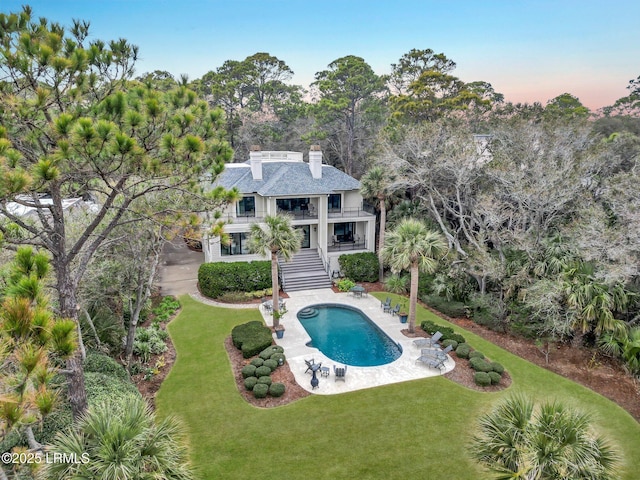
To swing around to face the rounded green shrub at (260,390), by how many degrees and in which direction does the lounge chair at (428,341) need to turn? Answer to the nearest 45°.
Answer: approximately 45° to its left

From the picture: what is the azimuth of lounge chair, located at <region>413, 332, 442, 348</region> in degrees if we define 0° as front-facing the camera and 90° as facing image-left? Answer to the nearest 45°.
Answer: approximately 90°

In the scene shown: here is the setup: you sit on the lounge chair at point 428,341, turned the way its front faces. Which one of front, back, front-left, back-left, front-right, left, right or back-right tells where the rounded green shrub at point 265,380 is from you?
front-left

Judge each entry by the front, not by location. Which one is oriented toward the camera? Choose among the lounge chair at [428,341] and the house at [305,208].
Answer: the house

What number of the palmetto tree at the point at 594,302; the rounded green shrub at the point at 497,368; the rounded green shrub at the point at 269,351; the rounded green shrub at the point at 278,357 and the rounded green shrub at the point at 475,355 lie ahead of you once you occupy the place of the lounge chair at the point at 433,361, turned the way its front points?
2

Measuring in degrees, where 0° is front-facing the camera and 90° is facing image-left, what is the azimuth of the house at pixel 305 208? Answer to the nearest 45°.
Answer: approximately 0°

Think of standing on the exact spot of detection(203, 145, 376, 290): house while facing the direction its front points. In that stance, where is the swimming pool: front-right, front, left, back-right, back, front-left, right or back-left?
front

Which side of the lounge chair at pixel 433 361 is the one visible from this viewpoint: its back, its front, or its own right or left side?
left

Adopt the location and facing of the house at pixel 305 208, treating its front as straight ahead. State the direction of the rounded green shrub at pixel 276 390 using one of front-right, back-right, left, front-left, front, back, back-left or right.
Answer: front

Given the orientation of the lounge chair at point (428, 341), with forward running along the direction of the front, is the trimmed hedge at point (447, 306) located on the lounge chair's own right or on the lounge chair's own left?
on the lounge chair's own right

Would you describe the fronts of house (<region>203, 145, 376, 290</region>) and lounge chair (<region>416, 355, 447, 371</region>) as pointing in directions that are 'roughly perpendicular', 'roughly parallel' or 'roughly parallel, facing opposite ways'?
roughly perpendicular

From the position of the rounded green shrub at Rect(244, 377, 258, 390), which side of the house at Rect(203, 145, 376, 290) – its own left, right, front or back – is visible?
front

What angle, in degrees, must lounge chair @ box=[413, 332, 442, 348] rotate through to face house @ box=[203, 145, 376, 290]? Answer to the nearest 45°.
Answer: approximately 45° to its right

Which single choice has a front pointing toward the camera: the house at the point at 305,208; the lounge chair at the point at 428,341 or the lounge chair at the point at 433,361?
the house

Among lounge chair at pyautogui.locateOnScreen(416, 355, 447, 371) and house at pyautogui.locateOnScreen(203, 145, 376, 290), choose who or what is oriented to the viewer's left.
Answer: the lounge chair
